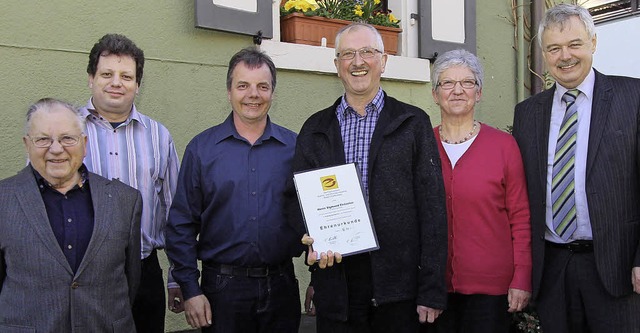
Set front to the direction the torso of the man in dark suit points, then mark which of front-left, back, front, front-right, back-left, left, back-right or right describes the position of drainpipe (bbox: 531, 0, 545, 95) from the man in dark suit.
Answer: back

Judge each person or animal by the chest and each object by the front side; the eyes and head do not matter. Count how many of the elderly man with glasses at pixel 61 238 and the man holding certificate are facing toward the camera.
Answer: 2

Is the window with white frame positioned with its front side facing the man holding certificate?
yes

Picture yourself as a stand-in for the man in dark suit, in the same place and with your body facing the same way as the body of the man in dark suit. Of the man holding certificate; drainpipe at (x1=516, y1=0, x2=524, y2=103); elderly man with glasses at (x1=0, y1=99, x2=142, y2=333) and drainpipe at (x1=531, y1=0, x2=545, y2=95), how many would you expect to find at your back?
2

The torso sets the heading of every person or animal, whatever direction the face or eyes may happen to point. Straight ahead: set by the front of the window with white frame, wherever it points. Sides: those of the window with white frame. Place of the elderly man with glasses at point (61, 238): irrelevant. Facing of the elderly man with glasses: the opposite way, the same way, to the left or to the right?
the same way

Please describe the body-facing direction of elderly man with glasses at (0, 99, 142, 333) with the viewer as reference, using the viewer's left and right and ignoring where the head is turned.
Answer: facing the viewer

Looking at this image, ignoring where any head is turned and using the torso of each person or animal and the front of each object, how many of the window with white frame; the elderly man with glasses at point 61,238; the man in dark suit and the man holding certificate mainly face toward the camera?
4

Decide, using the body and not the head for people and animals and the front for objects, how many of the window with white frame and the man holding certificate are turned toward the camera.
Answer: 2

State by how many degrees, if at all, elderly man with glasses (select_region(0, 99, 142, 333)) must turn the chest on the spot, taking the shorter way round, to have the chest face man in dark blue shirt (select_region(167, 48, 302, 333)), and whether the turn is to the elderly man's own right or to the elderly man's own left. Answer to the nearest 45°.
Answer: approximately 90° to the elderly man's own left

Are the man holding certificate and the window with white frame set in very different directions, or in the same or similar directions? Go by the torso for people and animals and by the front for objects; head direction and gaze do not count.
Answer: same or similar directions

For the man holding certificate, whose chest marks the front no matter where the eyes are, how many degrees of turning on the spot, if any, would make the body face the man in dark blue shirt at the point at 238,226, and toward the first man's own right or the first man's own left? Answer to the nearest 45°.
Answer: approximately 90° to the first man's own right

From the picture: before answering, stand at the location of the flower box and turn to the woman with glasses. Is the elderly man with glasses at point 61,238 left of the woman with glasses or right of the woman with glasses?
right

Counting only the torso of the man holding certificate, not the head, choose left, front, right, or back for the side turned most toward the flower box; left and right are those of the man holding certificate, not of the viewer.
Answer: back

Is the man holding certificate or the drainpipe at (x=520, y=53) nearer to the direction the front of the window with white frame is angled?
the man holding certificate

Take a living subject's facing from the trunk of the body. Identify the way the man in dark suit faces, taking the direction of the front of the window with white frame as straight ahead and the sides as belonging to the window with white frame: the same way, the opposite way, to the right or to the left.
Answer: the same way
